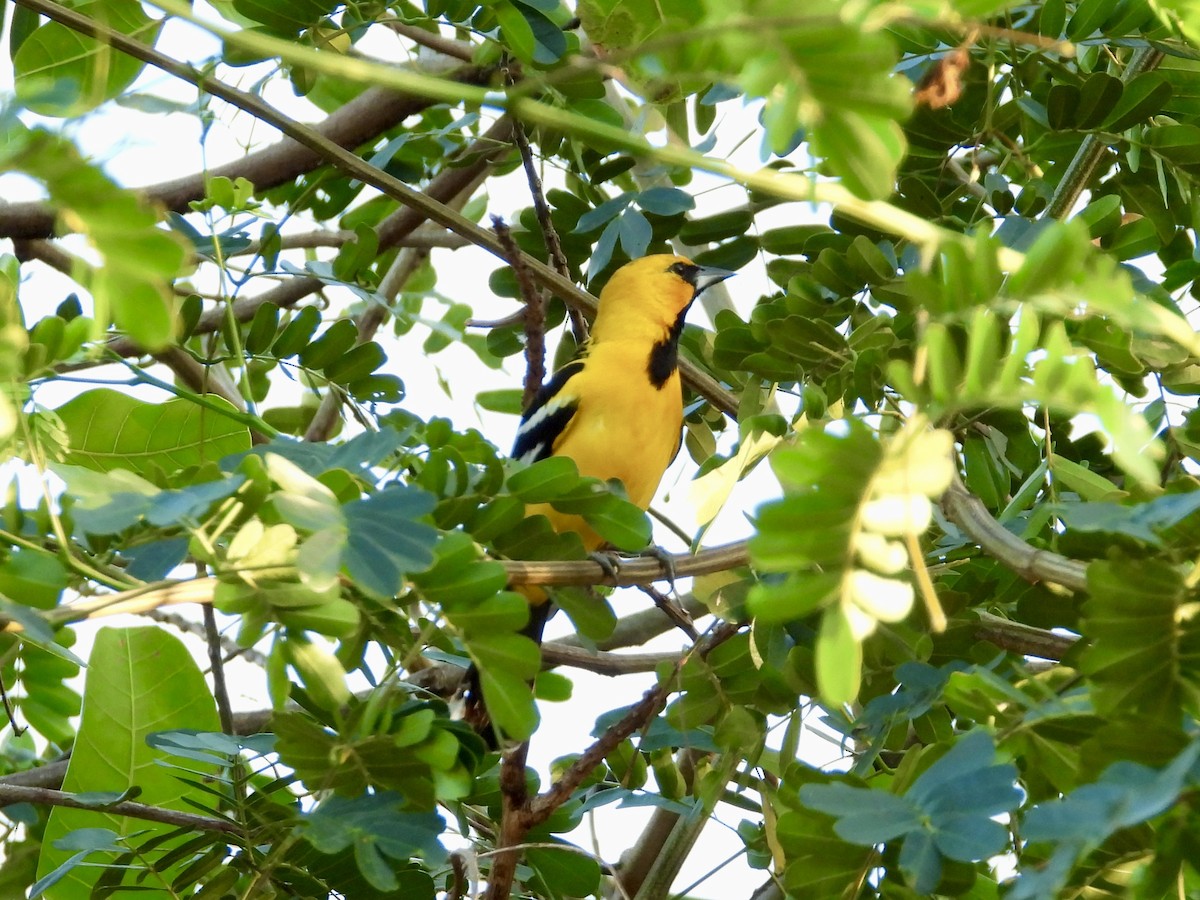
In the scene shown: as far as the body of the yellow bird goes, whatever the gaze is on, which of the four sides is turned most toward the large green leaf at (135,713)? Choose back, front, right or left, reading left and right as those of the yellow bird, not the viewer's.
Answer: right

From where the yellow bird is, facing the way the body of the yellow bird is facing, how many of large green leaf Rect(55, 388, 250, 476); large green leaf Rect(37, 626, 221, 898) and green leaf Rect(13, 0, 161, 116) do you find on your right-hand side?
3

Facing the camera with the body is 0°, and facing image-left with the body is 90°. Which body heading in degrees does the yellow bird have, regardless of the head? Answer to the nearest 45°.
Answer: approximately 315°

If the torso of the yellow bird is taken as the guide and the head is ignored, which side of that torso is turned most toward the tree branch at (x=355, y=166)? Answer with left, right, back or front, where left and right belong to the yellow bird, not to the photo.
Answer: right

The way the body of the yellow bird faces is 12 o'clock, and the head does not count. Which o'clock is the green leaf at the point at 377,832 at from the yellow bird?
The green leaf is roughly at 2 o'clock from the yellow bird.

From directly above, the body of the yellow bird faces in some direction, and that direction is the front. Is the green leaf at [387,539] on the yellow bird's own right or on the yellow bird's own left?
on the yellow bird's own right

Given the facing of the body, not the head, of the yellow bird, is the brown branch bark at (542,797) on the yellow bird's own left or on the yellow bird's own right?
on the yellow bird's own right

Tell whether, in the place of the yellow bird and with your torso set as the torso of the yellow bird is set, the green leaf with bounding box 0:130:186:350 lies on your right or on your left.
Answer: on your right
